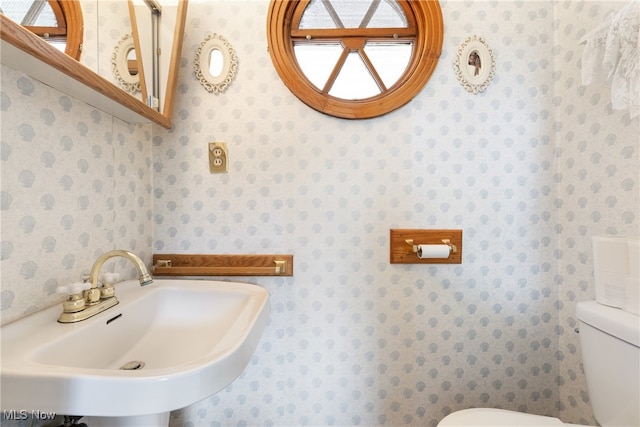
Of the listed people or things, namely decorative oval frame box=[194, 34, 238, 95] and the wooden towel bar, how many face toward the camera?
2

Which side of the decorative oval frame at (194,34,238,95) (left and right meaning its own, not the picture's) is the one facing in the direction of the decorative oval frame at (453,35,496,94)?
left

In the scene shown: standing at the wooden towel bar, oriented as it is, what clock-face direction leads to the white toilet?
The white toilet is roughly at 10 o'clock from the wooden towel bar.

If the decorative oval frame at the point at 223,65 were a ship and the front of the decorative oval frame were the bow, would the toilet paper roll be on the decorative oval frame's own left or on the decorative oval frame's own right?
on the decorative oval frame's own left

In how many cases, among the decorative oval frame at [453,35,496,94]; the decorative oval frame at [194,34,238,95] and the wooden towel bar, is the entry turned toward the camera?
3

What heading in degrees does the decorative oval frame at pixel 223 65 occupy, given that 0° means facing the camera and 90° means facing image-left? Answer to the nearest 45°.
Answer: approximately 0°

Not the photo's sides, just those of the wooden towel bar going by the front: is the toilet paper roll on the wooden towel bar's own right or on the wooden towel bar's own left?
on the wooden towel bar's own left

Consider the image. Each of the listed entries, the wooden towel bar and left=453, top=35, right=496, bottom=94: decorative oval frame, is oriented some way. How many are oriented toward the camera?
2

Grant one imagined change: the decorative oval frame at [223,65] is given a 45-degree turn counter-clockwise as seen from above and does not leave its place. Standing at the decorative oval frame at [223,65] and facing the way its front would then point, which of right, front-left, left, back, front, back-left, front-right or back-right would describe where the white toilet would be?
front
